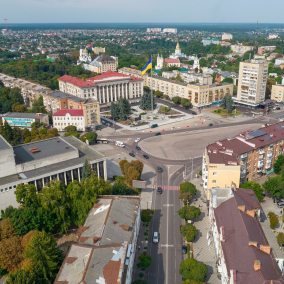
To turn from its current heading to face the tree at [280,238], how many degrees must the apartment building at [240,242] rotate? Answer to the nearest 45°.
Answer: approximately 135° to its right

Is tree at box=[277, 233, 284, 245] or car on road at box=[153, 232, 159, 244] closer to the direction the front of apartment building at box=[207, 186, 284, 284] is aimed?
the car on road

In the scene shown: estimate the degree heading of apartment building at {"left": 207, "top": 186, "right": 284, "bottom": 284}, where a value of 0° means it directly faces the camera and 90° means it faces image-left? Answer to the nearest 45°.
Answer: approximately 90°

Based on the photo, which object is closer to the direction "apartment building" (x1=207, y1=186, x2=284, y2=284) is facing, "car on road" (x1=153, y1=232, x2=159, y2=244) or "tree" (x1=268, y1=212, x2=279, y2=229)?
the car on road

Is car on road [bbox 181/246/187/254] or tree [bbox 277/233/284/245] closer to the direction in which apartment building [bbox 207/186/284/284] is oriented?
the car on road

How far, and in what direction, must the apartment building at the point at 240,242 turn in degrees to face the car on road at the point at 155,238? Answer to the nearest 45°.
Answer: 0° — it already faces it

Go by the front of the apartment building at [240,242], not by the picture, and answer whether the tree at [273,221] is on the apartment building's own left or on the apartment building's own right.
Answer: on the apartment building's own right

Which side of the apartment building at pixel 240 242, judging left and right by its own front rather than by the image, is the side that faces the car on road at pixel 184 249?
front
